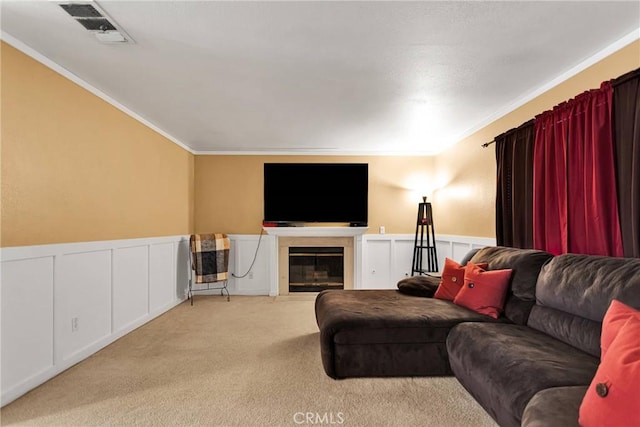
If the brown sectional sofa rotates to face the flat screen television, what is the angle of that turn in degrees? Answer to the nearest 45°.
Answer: approximately 90° to its right

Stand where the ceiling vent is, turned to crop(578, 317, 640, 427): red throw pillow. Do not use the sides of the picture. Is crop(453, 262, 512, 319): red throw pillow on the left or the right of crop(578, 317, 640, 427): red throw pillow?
left

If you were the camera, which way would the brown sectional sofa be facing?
facing the viewer and to the left of the viewer

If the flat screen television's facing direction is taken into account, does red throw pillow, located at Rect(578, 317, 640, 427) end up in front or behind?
in front

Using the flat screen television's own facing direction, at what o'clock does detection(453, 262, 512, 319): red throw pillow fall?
The red throw pillow is roughly at 11 o'clock from the flat screen television.

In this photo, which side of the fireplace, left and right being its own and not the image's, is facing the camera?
front

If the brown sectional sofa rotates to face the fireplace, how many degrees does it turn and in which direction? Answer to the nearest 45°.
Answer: approximately 90° to its right

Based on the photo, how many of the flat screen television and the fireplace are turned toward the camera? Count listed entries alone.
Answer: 2

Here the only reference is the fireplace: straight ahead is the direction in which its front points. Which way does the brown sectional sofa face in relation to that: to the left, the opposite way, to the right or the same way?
to the right

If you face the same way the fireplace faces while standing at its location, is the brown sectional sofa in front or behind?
in front

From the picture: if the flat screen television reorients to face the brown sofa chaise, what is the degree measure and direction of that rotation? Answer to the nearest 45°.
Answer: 0° — it already faces it

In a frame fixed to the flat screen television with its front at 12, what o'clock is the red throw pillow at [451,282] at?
The red throw pillow is roughly at 11 o'clock from the flat screen television.

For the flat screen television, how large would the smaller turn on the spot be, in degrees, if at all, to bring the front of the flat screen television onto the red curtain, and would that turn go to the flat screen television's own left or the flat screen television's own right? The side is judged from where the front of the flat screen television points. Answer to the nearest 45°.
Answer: approximately 45° to the flat screen television's own left

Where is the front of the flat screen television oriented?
toward the camera
